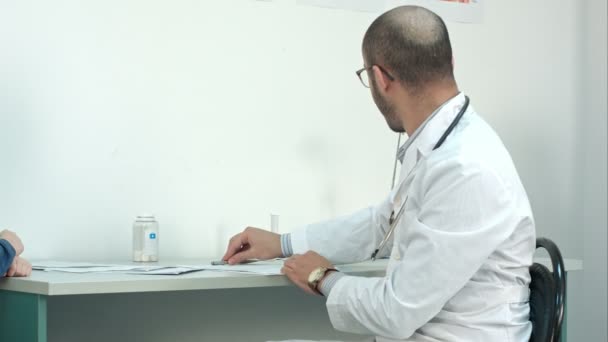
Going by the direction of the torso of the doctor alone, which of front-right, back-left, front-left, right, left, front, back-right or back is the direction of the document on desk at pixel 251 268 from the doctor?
front-right

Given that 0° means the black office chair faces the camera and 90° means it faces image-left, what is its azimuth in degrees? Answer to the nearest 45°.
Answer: approximately 90°

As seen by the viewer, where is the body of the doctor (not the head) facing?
to the viewer's left

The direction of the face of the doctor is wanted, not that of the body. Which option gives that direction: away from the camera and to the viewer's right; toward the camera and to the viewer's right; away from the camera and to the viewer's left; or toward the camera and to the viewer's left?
away from the camera and to the viewer's left

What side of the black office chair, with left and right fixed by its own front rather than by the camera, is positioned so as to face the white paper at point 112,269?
front

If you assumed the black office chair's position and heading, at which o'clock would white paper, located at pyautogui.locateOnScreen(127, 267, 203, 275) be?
The white paper is roughly at 12 o'clock from the black office chair.
